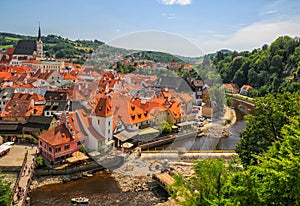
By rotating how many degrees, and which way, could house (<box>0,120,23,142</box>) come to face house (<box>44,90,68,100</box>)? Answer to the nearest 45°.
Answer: approximately 135° to its left

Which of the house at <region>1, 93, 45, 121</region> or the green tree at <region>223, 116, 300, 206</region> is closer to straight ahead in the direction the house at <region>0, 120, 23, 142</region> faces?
the green tree

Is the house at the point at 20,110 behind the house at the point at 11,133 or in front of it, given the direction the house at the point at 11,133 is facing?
behind

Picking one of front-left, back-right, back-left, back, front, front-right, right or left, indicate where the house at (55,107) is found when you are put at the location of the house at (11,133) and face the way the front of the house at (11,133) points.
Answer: back-left

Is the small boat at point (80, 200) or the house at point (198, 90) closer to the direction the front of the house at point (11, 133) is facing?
the small boat

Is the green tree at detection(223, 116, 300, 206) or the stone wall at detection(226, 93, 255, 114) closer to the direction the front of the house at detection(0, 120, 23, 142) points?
the green tree

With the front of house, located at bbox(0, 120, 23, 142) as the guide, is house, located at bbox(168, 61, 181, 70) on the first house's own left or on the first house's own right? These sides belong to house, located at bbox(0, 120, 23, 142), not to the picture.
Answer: on the first house's own left

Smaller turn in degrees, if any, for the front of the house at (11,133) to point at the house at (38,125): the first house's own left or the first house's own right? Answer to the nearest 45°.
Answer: approximately 45° to the first house's own left

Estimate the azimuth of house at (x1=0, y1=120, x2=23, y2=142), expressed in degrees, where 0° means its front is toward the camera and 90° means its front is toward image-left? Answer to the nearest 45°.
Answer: approximately 0°

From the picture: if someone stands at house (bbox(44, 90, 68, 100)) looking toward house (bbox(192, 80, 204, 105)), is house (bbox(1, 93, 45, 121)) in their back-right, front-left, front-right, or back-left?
back-right

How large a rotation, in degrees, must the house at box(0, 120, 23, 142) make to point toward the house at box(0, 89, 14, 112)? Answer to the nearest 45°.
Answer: approximately 180°
